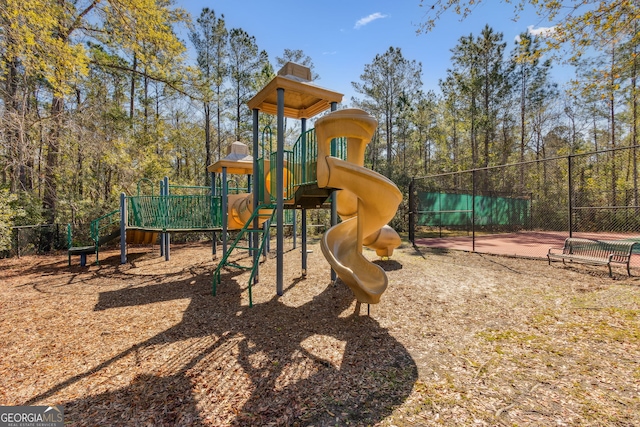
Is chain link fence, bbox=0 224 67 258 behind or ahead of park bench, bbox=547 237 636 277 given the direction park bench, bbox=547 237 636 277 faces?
ahead

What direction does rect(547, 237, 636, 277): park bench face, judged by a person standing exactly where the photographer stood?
facing the viewer and to the left of the viewer

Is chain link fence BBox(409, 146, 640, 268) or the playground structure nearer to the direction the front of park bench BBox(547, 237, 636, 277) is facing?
the playground structure

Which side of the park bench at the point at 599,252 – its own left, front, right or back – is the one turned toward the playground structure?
front

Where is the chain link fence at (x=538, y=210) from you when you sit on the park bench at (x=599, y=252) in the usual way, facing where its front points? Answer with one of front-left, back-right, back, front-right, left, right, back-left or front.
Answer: back-right
